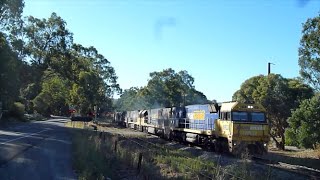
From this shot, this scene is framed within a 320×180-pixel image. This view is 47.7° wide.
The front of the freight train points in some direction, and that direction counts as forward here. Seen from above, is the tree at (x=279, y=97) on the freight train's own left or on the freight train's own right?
on the freight train's own left

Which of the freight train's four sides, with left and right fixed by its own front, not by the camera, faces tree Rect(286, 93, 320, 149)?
left

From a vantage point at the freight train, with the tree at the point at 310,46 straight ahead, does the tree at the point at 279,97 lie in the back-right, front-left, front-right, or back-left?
front-left

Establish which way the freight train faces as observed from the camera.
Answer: facing the viewer and to the right of the viewer

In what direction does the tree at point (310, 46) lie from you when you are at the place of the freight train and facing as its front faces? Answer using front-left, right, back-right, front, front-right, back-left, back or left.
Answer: left
